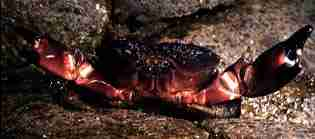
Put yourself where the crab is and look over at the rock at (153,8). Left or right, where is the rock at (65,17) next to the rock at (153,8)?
left

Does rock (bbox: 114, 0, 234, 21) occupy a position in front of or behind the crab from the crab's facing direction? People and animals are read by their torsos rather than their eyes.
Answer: behind

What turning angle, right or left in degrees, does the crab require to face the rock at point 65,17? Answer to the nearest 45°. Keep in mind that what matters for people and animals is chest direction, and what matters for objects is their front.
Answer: approximately 135° to its right

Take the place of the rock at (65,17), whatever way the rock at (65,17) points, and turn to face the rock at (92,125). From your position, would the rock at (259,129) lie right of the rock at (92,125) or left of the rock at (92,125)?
left

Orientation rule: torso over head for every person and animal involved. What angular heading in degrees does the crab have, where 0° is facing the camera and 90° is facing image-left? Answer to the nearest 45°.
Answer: approximately 0°

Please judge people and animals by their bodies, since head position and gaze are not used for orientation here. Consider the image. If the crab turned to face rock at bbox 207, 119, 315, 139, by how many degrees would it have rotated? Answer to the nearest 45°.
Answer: approximately 90° to its left
